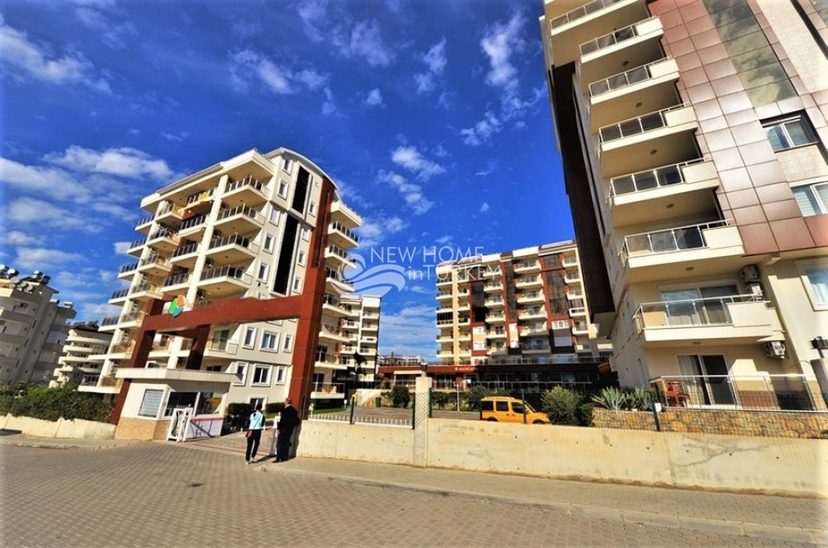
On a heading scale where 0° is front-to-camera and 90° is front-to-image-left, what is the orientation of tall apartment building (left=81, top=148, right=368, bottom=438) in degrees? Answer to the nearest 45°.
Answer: approximately 45°

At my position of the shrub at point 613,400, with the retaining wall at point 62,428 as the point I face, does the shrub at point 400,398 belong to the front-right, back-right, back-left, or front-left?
front-right

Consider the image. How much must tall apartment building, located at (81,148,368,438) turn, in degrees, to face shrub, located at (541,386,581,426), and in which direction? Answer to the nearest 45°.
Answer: approximately 90° to its left

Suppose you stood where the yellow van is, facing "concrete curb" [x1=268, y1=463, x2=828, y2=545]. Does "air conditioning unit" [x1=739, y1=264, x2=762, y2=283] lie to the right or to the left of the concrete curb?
left

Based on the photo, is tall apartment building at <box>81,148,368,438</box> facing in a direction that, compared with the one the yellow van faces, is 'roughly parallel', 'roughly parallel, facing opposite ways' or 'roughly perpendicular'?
roughly perpendicular
